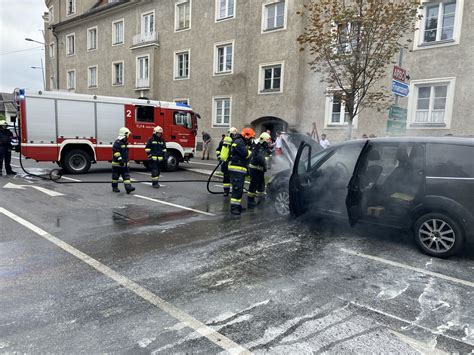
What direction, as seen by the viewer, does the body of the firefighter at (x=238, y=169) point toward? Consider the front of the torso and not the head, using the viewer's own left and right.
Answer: facing to the right of the viewer

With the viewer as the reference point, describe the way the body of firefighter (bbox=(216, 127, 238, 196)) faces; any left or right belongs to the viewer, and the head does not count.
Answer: facing to the right of the viewer

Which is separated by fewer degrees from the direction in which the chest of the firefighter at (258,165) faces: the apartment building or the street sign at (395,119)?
the street sign

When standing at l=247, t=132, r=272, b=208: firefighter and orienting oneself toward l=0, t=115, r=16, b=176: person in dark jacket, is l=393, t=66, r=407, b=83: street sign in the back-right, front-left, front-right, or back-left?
back-right

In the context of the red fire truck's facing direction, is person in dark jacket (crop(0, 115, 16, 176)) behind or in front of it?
behind

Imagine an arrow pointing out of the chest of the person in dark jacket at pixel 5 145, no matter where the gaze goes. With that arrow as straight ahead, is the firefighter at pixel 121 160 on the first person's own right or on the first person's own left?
on the first person's own right

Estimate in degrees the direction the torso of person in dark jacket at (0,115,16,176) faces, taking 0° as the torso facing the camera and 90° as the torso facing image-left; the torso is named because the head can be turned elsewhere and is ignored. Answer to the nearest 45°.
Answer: approximately 270°

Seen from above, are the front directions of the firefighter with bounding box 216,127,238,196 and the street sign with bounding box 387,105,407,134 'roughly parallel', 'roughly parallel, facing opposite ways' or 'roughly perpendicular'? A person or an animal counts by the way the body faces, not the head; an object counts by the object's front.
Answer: roughly perpendicular

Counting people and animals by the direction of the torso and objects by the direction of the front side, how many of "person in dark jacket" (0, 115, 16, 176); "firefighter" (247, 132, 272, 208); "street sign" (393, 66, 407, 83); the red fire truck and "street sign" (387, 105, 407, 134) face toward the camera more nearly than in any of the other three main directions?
2

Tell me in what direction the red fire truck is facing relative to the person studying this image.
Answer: facing to the right of the viewer

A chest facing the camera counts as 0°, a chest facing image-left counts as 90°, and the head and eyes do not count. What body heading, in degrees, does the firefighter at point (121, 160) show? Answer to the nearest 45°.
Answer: approximately 270°

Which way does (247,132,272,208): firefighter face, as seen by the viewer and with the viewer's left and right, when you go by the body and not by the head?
facing to the right of the viewer
